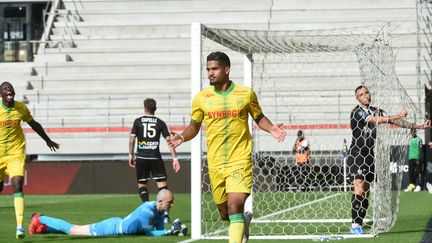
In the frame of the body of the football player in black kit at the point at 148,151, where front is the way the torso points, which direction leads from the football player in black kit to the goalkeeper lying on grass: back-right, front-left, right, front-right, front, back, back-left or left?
back

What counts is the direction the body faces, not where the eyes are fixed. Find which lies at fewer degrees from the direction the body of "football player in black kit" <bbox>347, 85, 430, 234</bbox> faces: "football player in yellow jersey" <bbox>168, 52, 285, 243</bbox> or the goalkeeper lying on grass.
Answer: the football player in yellow jersey

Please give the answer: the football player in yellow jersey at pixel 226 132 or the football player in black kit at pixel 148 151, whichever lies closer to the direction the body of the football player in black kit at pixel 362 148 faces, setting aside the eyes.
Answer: the football player in yellow jersey

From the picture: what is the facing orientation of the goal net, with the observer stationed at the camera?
facing to the left of the viewer

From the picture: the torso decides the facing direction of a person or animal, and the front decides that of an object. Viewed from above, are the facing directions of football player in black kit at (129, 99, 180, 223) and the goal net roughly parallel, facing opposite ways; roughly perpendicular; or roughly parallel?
roughly perpendicular

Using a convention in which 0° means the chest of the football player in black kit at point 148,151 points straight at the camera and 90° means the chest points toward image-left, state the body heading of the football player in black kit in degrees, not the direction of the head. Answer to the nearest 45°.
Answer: approximately 180°

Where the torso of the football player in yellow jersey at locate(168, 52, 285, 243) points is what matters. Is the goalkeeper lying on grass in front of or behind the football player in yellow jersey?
behind

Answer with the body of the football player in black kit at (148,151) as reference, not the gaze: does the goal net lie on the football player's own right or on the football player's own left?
on the football player's own right
